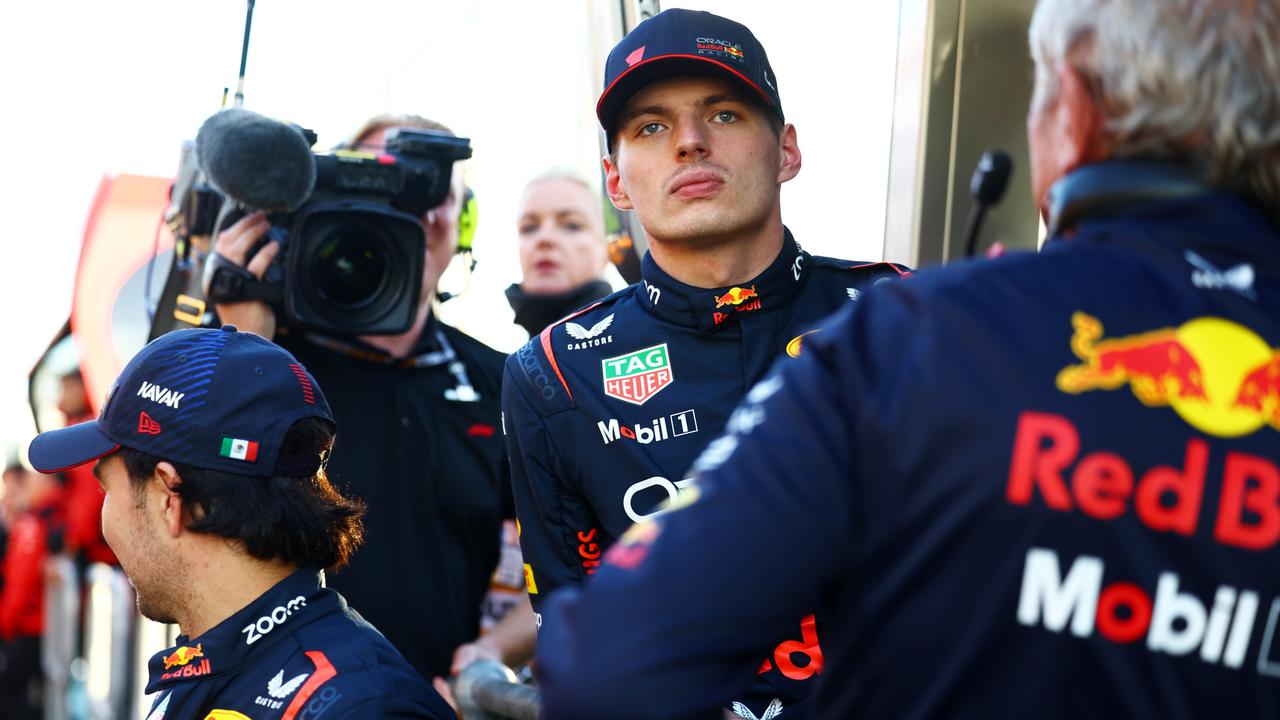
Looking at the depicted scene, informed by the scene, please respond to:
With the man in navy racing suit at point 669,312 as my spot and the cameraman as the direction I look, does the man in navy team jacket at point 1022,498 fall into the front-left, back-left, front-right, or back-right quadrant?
back-left

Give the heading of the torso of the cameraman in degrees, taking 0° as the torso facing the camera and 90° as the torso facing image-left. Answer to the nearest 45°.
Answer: approximately 0°

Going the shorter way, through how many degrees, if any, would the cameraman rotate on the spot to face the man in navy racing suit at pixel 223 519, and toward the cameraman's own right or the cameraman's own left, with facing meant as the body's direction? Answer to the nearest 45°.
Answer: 0° — they already face them

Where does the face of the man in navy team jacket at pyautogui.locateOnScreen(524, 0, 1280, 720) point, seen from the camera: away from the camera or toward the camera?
away from the camera

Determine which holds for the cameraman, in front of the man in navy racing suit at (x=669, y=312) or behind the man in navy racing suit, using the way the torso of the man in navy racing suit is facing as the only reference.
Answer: behind

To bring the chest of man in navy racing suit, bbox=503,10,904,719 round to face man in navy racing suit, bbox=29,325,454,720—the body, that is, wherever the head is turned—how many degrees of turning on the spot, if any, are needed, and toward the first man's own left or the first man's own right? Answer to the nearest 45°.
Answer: approximately 90° to the first man's own right

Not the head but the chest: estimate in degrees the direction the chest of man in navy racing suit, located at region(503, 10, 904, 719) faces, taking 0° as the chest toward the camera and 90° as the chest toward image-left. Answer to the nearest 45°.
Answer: approximately 0°

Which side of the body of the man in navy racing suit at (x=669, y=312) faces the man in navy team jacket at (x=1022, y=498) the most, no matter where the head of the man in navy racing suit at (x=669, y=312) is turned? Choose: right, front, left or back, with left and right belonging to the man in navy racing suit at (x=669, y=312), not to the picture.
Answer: front

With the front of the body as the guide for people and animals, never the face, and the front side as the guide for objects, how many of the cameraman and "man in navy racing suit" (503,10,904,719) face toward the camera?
2
